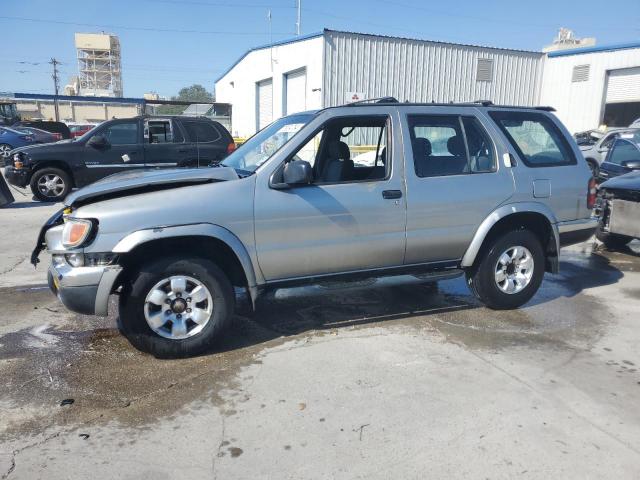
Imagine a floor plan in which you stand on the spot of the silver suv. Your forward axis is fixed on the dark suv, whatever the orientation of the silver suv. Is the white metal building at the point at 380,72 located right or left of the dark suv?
right

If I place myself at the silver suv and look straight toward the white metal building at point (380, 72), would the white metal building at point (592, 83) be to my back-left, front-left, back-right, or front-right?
front-right

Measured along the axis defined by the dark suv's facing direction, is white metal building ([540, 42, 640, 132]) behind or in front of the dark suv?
behind

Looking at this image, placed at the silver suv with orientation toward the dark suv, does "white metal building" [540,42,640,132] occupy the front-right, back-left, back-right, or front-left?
front-right

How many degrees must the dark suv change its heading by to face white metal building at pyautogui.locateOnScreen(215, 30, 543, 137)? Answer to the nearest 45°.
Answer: approximately 135° to its right

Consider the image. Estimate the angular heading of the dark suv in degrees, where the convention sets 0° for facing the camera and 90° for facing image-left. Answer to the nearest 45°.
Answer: approximately 90°

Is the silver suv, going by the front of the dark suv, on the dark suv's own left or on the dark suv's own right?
on the dark suv's own left

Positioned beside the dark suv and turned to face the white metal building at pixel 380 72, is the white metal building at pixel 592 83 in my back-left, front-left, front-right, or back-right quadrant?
front-right

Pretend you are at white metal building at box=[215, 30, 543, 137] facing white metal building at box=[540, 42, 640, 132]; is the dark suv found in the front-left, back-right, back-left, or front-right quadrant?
back-right
